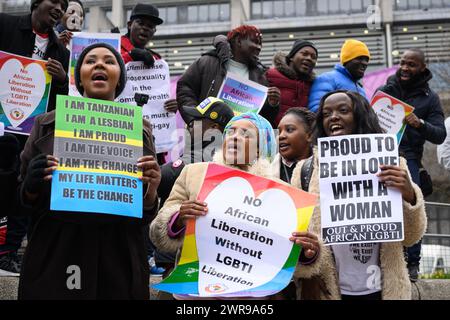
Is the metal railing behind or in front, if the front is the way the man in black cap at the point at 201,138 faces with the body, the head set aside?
behind

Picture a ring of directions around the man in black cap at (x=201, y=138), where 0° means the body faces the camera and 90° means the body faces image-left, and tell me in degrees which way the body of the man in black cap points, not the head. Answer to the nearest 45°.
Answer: approximately 45°

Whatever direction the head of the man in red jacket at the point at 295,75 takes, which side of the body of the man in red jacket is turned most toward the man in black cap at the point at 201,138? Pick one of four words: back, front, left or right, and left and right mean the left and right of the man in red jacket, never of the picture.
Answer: right

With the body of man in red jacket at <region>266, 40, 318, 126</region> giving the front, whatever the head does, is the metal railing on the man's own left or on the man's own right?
on the man's own left

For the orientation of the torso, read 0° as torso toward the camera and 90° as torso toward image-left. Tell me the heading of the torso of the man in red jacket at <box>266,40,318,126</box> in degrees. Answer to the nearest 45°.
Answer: approximately 315°

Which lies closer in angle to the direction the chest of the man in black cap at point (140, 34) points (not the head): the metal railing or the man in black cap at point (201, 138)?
the man in black cap
